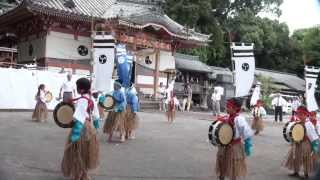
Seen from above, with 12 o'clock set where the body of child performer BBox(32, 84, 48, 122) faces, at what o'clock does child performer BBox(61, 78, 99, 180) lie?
child performer BBox(61, 78, 99, 180) is roughly at 3 o'clock from child performer BBox(32, 84, 48, 122).

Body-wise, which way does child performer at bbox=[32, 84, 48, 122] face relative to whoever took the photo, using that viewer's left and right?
facing to the right of the viewer

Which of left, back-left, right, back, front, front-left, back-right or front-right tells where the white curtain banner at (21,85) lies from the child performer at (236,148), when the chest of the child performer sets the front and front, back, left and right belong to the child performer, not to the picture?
front-right

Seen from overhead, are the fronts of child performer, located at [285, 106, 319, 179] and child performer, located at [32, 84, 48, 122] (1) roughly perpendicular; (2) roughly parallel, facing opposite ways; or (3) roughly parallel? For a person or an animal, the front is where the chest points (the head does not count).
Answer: roughly parallel, facing opposite ways

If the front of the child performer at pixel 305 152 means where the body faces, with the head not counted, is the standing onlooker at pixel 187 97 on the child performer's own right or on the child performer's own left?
on the child performer's own right

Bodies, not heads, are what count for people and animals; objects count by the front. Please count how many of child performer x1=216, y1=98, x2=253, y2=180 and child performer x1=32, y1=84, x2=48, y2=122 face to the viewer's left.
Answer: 1

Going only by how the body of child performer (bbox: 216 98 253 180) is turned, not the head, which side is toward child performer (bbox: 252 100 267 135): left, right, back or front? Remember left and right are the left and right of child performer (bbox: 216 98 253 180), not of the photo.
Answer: right

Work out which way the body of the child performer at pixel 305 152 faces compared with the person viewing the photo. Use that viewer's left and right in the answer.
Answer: facing the viewer and to the left of the viewer

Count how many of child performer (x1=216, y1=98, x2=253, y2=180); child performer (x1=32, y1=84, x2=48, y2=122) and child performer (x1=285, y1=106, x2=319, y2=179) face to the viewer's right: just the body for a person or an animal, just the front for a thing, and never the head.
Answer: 1

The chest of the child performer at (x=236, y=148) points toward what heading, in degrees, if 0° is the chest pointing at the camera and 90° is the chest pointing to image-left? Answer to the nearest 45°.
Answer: approximately 90°

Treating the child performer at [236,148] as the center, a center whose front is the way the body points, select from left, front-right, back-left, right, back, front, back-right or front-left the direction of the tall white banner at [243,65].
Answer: right

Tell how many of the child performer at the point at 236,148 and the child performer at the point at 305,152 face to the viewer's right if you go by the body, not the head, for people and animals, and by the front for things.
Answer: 0

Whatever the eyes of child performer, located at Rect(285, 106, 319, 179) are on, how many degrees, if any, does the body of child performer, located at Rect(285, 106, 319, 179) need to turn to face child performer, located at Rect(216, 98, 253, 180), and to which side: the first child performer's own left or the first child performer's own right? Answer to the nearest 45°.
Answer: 0° — they already face them
